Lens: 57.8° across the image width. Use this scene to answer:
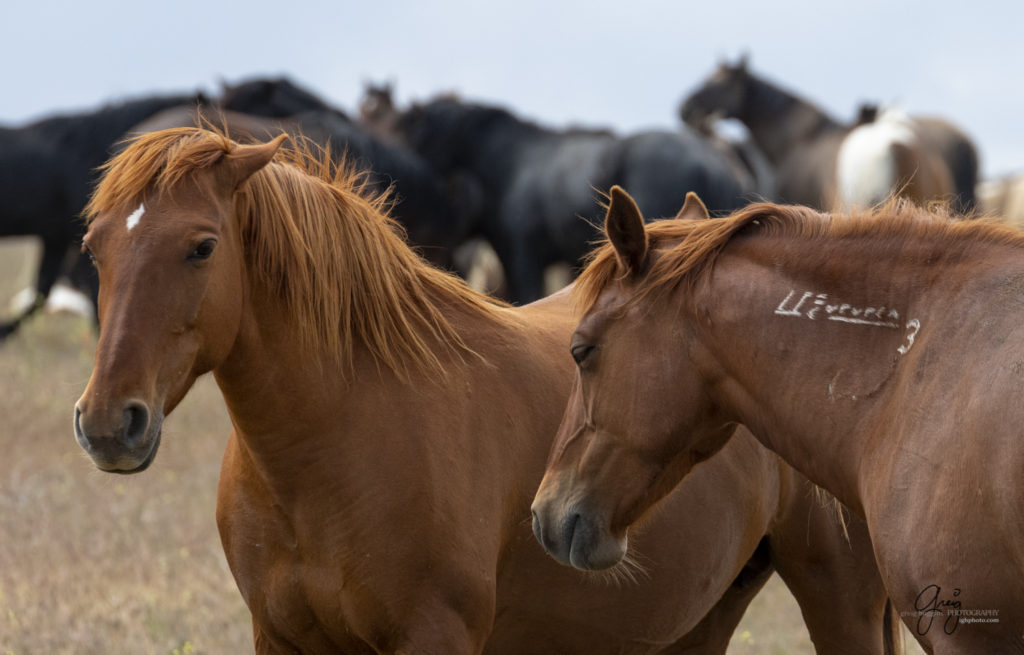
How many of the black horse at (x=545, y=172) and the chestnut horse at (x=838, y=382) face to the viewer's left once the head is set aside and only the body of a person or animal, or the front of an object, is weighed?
2

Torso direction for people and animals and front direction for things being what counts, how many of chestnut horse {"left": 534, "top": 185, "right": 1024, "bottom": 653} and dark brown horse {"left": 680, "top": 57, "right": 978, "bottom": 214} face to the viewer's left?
2

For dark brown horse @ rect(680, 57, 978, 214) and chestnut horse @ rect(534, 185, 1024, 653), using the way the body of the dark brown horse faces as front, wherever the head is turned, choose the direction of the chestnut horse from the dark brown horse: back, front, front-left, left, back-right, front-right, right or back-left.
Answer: left

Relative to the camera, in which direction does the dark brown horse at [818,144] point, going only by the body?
to the viewer's left

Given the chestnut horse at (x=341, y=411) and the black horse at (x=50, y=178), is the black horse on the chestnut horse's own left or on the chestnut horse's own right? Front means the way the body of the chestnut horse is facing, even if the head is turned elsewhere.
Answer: on the chestnut horse's own right

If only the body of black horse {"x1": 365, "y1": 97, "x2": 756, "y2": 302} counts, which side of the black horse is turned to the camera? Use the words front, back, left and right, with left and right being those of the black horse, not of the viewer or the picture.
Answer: left

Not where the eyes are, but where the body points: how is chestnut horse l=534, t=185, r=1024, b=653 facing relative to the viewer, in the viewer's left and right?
facing to the left of the viewer

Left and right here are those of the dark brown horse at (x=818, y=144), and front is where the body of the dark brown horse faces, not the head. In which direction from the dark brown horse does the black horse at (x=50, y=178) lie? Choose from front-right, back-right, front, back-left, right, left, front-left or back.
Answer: front-left

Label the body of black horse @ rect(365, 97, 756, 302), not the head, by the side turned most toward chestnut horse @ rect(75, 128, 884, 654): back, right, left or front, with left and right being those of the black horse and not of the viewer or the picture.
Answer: left

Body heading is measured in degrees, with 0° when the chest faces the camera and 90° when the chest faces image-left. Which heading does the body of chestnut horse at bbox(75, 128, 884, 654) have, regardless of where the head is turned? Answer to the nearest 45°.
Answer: approximately 45°

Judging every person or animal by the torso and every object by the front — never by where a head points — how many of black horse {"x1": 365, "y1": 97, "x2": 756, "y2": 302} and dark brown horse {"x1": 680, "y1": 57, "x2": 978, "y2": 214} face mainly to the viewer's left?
2

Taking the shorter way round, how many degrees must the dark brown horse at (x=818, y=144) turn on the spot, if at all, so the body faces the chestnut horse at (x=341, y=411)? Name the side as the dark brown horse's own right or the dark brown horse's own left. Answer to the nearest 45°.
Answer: approximately 90° to the dark brown horse's own left

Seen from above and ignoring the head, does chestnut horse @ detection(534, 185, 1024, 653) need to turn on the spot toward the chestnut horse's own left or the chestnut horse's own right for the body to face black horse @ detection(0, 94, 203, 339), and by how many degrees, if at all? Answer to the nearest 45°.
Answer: approximately 45° to the chestnut horse's own right
